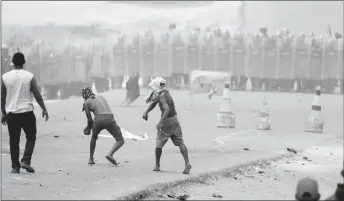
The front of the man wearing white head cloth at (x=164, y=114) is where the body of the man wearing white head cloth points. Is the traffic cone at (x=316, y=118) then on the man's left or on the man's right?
on the man's right

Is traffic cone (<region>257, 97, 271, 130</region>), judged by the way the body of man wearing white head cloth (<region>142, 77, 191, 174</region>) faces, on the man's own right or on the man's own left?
on the man's own right

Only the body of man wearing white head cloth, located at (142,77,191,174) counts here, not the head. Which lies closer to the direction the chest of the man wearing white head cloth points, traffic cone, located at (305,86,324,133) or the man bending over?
the man bending over

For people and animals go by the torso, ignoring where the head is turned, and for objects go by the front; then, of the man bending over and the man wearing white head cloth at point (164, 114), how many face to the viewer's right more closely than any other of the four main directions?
0

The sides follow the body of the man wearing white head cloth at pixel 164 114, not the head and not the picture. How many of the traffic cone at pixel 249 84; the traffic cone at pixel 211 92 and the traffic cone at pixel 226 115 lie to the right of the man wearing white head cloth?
3

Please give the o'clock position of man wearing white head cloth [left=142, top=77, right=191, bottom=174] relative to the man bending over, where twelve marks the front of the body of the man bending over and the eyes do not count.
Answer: The man wearing white head cloth is roughly at 6 o'clock from the man bending over.

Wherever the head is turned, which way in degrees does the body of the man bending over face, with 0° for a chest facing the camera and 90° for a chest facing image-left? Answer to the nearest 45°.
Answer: approximately 135°

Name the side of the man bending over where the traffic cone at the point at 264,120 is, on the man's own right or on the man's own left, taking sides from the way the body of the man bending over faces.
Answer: on the man's own right

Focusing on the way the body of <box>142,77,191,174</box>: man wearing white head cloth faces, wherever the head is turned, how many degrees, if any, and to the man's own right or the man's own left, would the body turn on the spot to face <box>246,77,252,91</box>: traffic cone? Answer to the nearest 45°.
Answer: approximately 90° to the man's own right
